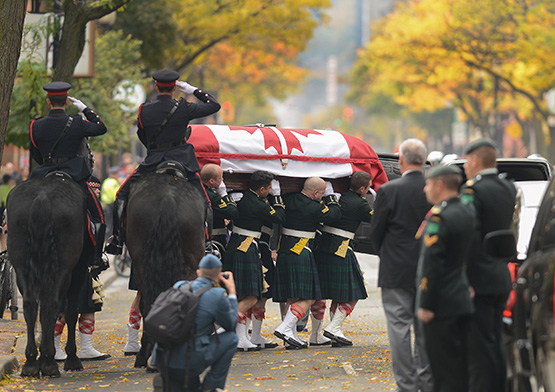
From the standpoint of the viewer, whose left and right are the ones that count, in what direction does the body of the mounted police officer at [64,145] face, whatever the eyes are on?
facing away from the viewer

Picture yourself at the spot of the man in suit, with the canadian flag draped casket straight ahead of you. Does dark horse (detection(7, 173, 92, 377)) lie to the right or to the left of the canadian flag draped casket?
left

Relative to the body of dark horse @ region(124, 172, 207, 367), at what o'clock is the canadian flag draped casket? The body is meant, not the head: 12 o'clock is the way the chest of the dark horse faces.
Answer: The canadian flag draped casket is roughly at 1 o'clock from the dark horse.

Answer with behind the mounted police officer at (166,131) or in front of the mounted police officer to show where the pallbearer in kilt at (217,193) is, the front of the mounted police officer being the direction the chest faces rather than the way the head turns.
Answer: in front

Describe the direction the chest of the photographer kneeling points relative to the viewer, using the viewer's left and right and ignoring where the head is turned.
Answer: facing away from the viewer and to the right of the viewer

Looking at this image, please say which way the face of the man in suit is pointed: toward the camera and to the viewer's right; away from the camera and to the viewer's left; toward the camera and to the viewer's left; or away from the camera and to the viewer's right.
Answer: away from the camera and to the viewer's left

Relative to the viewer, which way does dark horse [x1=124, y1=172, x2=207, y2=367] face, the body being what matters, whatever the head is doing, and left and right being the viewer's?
facing away from the viewer

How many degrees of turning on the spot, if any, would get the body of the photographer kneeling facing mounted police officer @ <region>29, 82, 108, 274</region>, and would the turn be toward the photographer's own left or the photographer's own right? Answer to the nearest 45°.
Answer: approximately 90° to the photographer's own left

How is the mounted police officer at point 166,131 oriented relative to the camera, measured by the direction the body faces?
away from the camera

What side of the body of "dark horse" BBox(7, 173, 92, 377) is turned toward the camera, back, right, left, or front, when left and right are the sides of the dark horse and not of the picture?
back

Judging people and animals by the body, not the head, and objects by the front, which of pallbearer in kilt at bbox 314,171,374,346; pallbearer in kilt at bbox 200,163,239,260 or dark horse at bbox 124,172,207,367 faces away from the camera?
the dark horse

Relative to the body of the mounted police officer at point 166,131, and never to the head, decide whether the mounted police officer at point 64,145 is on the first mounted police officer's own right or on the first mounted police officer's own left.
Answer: on the first mounted police officer's own left
